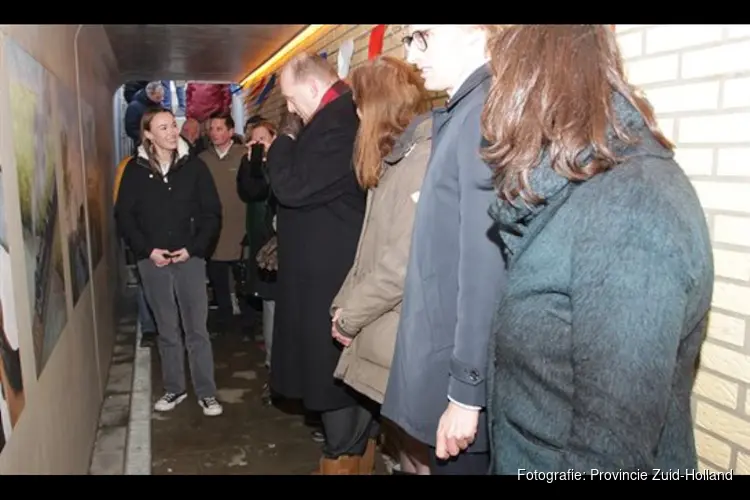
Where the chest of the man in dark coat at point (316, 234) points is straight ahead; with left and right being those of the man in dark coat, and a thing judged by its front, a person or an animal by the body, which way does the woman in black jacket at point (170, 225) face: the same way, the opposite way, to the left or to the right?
to the left

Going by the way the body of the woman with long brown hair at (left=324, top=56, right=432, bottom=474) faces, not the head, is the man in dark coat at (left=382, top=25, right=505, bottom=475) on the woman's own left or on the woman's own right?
on the woman's own left

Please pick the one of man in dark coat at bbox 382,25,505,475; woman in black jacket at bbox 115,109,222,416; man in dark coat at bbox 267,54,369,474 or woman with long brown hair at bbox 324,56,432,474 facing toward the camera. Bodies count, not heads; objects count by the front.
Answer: the woman in black jacket

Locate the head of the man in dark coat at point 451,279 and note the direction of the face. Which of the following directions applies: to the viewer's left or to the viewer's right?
to the viewer's left

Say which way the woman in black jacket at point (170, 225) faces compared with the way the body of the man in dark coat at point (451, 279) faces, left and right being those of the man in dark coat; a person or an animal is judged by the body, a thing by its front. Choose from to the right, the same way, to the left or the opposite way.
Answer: to the left

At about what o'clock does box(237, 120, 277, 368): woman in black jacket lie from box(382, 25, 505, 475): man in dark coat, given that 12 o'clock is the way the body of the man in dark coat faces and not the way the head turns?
The woman in black jacket is roughly at 2 o'clock from the man in dark coat.

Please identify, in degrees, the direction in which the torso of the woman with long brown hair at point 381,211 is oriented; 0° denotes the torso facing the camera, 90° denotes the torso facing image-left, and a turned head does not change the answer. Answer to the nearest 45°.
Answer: approximately 90°

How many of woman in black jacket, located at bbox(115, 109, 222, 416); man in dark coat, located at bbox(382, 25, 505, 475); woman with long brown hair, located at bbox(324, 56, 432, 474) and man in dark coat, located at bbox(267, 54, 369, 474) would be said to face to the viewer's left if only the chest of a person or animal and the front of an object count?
3

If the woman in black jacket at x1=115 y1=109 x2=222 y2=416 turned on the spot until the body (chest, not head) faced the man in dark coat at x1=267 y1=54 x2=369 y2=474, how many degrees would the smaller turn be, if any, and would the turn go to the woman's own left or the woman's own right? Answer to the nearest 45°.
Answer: approximately 45° to the woman's own left

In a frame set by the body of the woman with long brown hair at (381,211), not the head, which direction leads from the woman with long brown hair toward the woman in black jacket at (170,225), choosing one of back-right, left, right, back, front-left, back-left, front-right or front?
front-right

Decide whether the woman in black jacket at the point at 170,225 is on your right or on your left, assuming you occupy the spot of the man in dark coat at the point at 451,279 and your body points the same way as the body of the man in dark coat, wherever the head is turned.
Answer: on your right

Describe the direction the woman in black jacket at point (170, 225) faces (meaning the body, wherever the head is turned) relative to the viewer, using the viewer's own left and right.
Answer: facing the viewer

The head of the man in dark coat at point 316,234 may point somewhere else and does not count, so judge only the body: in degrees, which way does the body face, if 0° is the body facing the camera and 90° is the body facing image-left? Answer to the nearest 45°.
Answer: approximately 90°

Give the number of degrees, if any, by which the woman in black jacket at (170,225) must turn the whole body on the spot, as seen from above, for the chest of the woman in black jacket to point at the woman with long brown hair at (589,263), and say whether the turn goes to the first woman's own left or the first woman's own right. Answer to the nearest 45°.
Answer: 0° — they already face them

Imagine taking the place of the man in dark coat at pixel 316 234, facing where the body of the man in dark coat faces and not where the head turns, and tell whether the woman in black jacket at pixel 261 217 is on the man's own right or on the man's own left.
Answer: on the man's own right
